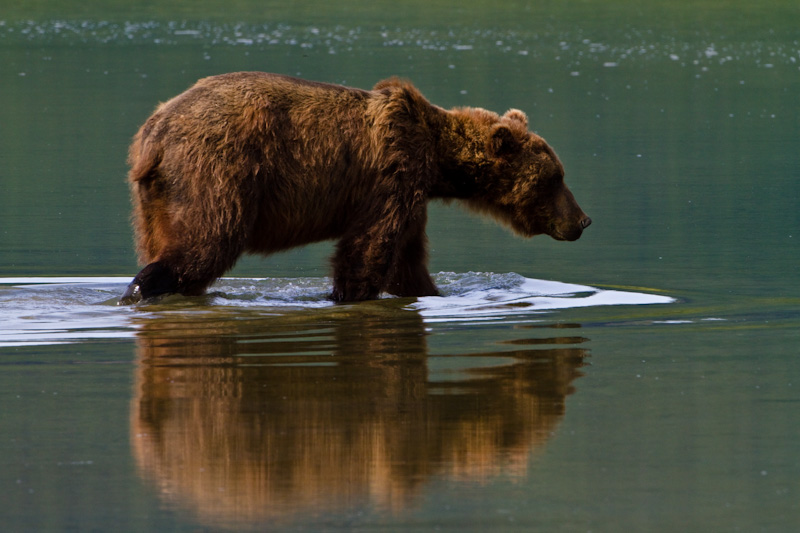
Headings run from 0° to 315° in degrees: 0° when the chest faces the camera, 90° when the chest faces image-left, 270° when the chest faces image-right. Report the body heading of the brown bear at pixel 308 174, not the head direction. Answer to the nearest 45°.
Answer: approximately 270°
